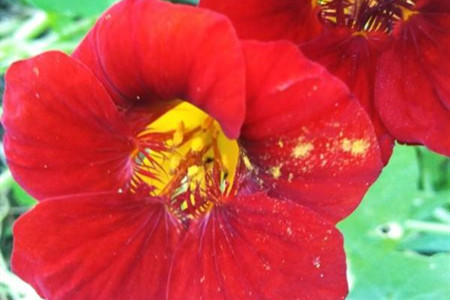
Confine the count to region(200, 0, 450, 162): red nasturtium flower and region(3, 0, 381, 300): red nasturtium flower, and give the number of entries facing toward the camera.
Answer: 2

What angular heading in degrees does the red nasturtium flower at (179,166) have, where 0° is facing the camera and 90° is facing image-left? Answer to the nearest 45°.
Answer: approximately 0°
